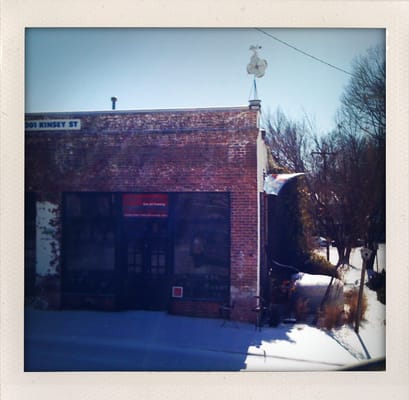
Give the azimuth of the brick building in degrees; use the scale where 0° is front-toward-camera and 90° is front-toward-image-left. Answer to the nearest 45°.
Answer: approximately 0°
